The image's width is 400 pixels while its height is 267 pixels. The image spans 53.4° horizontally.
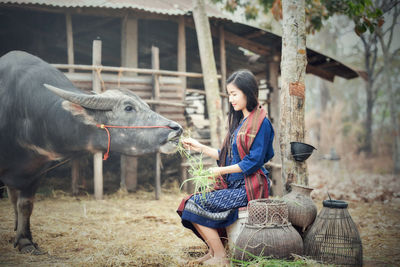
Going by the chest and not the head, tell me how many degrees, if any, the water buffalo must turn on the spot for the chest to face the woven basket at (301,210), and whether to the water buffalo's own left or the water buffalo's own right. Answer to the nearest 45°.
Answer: approximately 45° to the water buffalo's own right

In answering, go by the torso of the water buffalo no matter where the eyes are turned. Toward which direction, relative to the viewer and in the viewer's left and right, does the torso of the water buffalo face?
facing to the right of the viewer

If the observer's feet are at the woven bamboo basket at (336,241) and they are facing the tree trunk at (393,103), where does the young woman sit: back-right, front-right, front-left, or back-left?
back-left

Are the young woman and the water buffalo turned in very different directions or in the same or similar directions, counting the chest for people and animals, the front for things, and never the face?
very different directions

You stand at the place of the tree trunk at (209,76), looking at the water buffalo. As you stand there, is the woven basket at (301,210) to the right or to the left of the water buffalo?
left

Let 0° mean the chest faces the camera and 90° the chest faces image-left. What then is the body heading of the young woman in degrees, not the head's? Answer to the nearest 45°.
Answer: approximately 90°

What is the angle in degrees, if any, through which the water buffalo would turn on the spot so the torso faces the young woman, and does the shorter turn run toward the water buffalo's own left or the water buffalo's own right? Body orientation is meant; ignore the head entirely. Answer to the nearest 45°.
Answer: approximately 45° to the water buffalo's own right

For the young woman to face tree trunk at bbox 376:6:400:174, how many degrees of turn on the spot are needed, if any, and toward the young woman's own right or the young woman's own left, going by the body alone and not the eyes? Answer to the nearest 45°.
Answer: approximately 135° to the young woman's own right

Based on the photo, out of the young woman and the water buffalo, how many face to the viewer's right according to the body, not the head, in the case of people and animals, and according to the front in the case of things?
1
